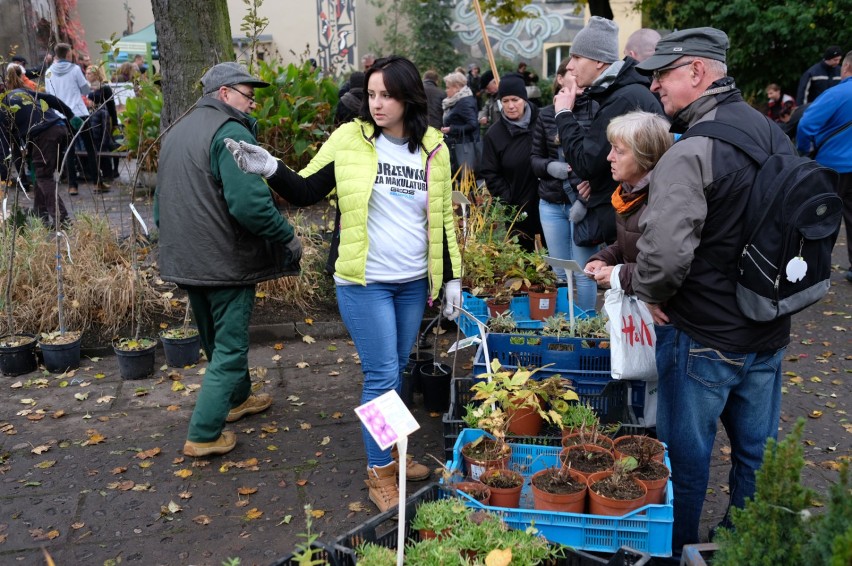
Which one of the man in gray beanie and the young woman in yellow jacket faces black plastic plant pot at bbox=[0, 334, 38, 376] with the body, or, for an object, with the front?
the man in gray beanie

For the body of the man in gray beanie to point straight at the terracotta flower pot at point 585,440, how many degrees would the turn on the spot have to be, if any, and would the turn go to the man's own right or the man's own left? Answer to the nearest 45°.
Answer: approximately 90° to the man's own left

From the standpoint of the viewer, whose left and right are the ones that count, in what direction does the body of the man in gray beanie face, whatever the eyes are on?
facing to the left of the viewer

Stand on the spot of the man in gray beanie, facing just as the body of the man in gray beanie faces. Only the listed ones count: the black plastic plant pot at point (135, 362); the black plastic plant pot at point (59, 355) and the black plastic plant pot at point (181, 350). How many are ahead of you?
3

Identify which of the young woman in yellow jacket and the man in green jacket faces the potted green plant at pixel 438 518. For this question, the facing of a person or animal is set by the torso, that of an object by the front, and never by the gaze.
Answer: the young woman in yellow jacket

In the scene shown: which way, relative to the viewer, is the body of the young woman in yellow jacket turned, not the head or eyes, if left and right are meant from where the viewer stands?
facing the viewer

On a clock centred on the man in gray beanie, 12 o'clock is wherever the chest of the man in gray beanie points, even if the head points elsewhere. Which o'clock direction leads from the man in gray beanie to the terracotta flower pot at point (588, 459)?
The terracotta flower pot is roughly at 9 o'clock from the man in gray beanie.

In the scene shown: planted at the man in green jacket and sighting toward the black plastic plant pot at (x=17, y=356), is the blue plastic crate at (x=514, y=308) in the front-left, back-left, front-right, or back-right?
back-right

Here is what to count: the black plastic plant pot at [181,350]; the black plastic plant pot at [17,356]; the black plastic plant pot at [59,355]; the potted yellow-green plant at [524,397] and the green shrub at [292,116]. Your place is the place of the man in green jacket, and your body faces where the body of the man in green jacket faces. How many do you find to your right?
1

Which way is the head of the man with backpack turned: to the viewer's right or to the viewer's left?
to the viewer's left

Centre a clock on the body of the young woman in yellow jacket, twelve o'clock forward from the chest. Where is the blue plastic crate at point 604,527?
The blue plastic crate is roughly at 11 o'clock from the young woman in yellow jacket.

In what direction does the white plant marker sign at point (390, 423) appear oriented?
toward the camera

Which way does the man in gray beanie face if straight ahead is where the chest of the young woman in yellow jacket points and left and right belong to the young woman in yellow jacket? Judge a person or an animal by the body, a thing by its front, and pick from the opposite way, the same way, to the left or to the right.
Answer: to the right

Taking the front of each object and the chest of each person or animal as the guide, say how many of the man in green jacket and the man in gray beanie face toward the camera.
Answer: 0

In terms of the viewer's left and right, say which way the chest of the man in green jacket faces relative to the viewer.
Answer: facing away from the viewer and to the right of the viewer
